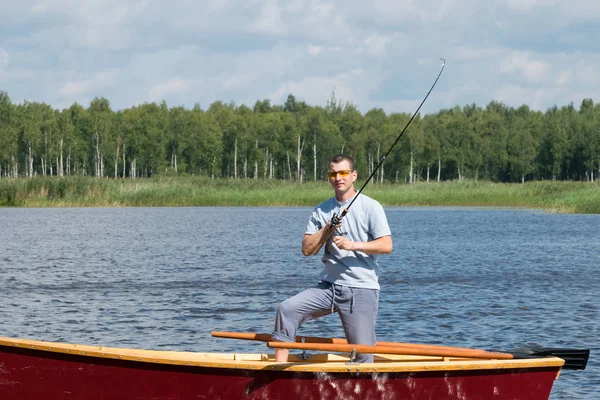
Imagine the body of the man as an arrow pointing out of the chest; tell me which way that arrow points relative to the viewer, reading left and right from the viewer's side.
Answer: facing the viewer and to the left of the viewer

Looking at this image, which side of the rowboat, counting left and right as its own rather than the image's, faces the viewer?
left
